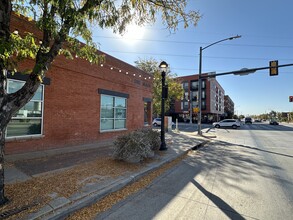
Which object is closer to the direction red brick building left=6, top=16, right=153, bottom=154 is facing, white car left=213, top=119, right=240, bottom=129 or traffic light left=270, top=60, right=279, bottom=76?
the traffic light

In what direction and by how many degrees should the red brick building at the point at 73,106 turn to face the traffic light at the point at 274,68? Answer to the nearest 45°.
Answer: approximately 45° to its left

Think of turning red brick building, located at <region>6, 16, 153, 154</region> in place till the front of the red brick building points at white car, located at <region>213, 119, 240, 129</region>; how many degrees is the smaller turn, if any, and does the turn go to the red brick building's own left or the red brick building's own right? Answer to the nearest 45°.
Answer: approximately 90° to the red brick building's own left

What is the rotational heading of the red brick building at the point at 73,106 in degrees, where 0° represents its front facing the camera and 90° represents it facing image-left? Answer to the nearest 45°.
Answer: approximately 315°

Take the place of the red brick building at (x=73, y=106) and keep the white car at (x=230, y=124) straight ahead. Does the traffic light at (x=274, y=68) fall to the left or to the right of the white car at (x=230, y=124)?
right

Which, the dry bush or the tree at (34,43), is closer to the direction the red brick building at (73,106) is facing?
the dry bush

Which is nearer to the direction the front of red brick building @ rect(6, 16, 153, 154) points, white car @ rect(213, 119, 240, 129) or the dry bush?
the dry bush

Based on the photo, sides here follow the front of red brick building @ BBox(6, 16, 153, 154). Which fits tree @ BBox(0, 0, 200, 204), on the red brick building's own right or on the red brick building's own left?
on the red brick building's own right
